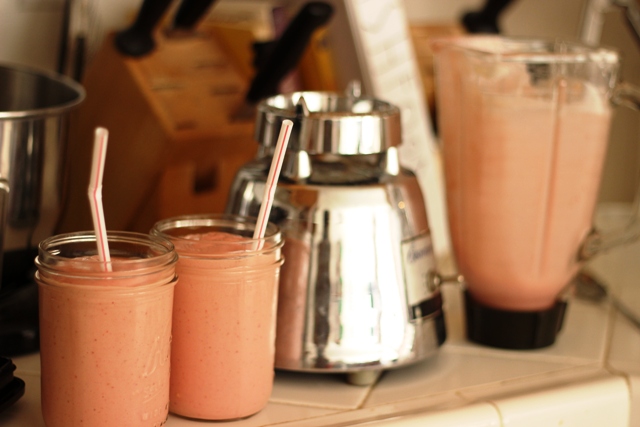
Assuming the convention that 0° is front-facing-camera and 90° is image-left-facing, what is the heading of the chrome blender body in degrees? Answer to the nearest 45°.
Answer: approximately 270°

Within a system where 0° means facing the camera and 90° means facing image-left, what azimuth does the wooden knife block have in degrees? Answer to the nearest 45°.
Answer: approximately 315°
